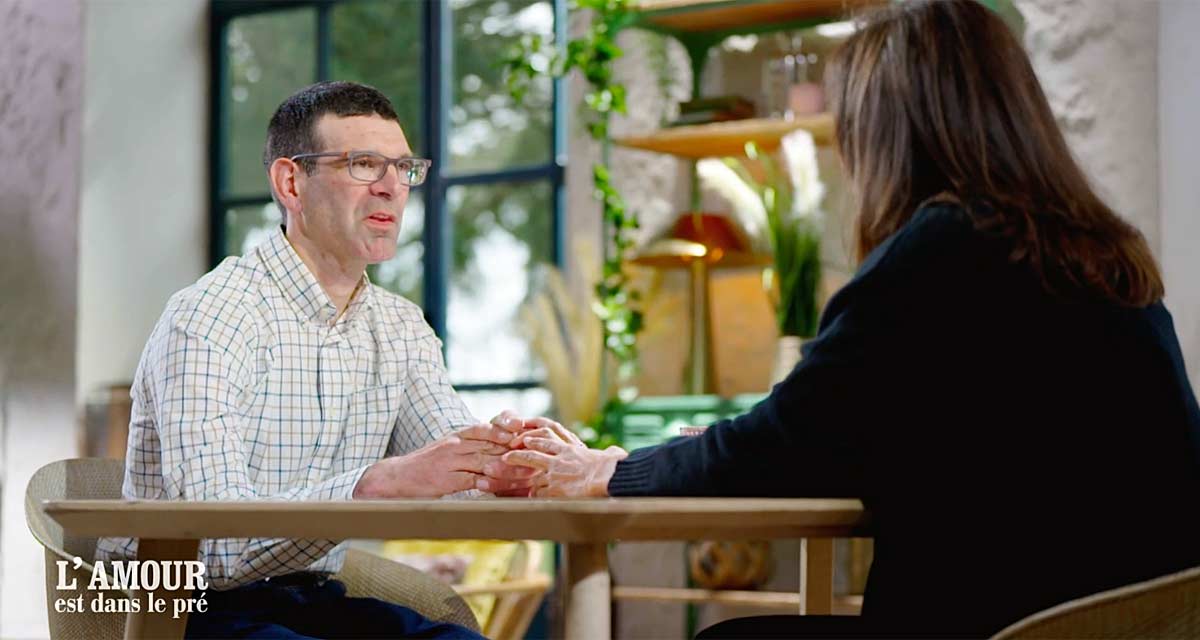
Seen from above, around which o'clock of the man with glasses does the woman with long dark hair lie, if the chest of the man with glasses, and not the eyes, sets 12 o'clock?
The woman with long dark hair is roughly at 12 o'clock from the man with glasses.

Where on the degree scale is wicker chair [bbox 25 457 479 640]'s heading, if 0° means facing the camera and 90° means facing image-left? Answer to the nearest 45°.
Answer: approximately 315°

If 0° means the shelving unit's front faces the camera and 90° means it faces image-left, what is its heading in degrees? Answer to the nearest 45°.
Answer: approximately 0°

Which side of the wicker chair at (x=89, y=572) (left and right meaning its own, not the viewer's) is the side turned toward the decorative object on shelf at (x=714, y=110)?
left

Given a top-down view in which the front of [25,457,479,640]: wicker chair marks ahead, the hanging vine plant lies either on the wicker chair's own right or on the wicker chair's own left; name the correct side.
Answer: on the wicker chair's own left

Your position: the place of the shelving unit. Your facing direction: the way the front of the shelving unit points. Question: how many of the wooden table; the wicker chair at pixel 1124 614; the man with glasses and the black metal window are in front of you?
3

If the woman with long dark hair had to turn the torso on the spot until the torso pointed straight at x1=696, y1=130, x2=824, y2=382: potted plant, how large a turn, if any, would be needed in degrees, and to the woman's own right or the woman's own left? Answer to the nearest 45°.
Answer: approximately 45° to the woman's own right

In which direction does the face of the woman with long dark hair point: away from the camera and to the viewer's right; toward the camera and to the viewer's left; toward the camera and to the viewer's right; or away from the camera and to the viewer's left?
away from the camera and to the viewer's left
